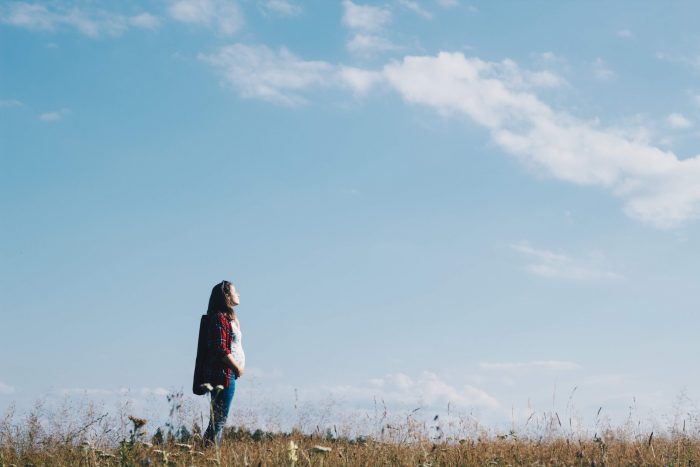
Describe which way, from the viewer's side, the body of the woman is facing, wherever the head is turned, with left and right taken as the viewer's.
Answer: facing to the right of the viewer

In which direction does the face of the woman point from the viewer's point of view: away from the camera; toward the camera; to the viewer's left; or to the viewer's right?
to the viewer's right
